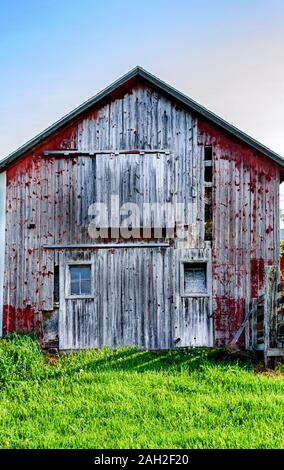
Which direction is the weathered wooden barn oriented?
toward the camera
